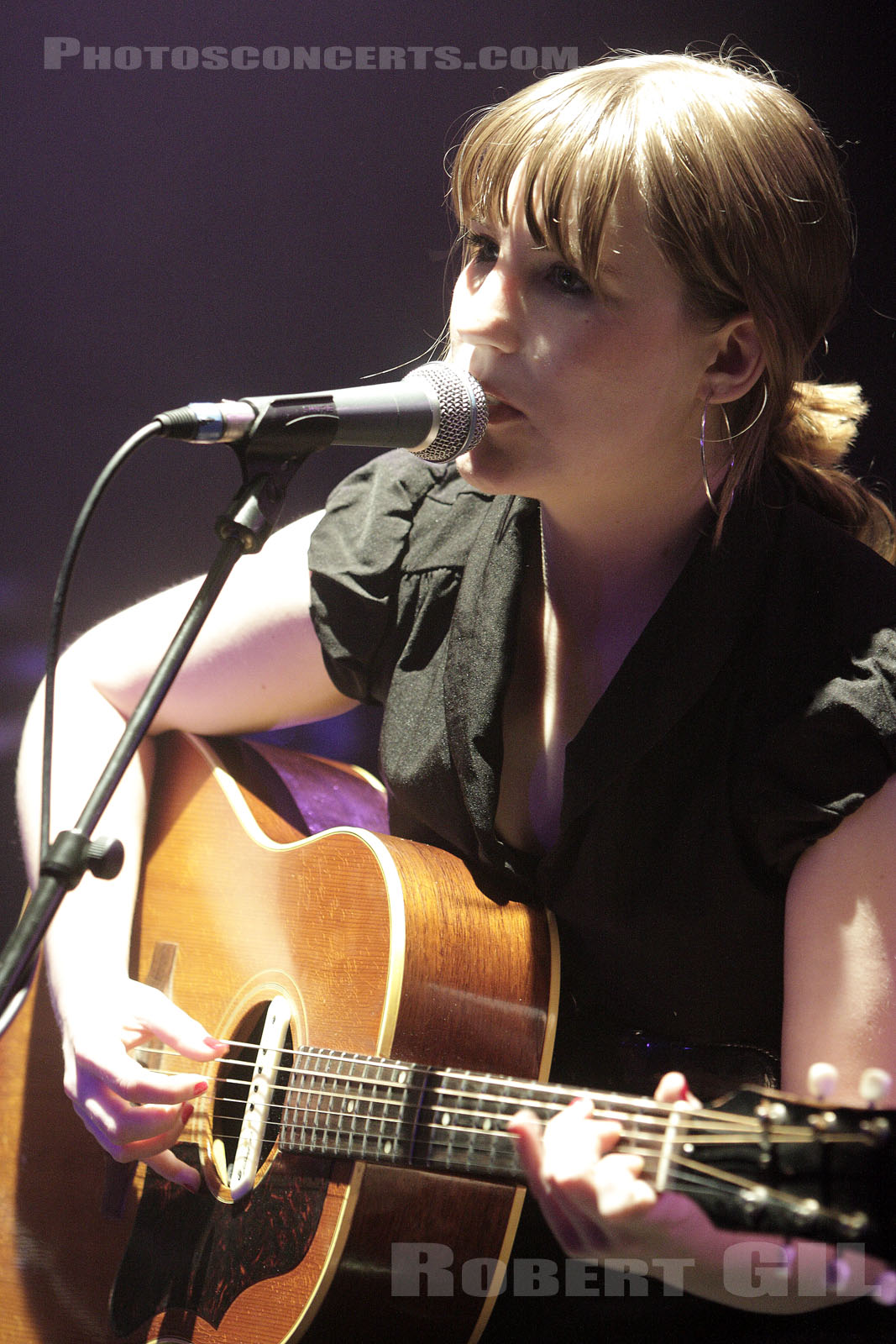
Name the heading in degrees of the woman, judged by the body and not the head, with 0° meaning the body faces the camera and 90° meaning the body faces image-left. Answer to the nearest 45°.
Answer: approximately 45°

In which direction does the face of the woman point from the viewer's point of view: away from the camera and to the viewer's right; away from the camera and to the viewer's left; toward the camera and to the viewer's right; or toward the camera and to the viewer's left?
toward the camera and to the viewer's left
